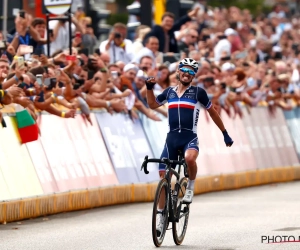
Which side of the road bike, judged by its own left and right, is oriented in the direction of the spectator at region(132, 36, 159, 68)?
back

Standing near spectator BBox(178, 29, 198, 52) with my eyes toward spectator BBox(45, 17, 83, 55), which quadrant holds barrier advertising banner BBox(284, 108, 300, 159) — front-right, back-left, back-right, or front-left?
back-left

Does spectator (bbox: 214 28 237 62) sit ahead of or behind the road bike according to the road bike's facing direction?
behind
